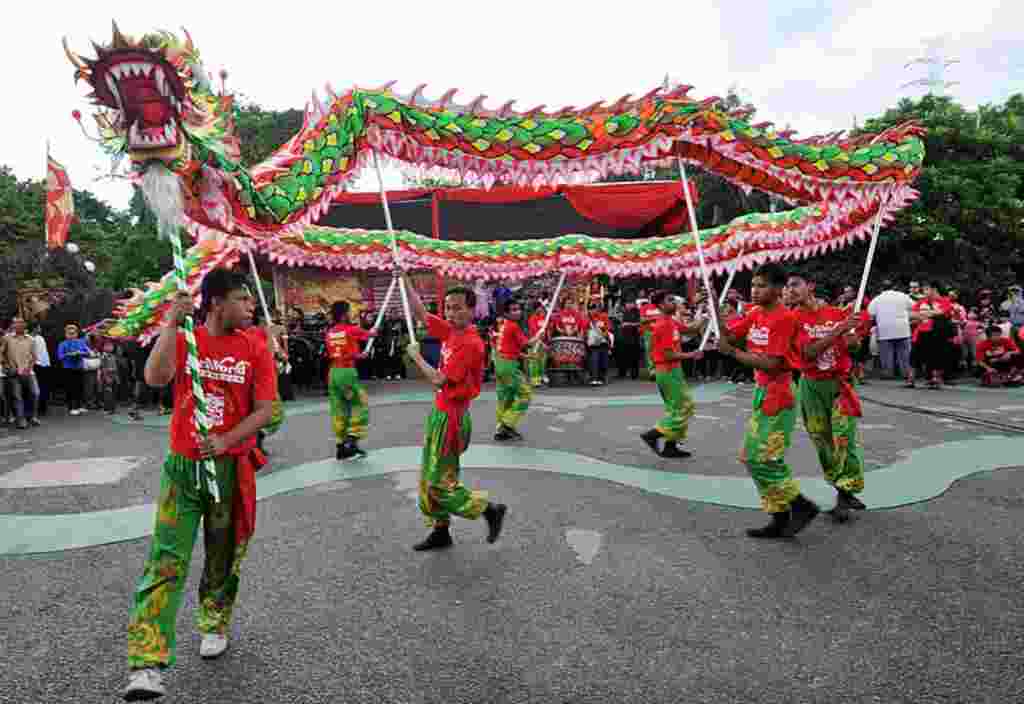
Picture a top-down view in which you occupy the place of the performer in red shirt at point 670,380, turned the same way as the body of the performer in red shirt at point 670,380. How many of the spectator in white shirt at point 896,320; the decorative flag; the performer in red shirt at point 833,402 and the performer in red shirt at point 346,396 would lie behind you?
2

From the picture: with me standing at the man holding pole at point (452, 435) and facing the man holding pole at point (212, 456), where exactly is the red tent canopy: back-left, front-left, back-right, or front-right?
back-right

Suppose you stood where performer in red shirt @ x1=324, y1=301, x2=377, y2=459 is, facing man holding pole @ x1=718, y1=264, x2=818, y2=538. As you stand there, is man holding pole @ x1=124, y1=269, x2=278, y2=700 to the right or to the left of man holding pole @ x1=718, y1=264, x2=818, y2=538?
right

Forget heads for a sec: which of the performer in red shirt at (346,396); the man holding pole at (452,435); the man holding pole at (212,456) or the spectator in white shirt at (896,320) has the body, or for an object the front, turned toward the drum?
the performer in red shirt

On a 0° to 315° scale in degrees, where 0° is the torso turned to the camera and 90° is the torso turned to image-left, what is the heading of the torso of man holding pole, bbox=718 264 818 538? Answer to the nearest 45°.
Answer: approximately 45°

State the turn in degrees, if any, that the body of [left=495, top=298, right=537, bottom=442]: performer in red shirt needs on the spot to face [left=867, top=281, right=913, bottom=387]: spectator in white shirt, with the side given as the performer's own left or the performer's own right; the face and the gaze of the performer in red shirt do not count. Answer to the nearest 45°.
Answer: approximately 45° to the performer's own left
